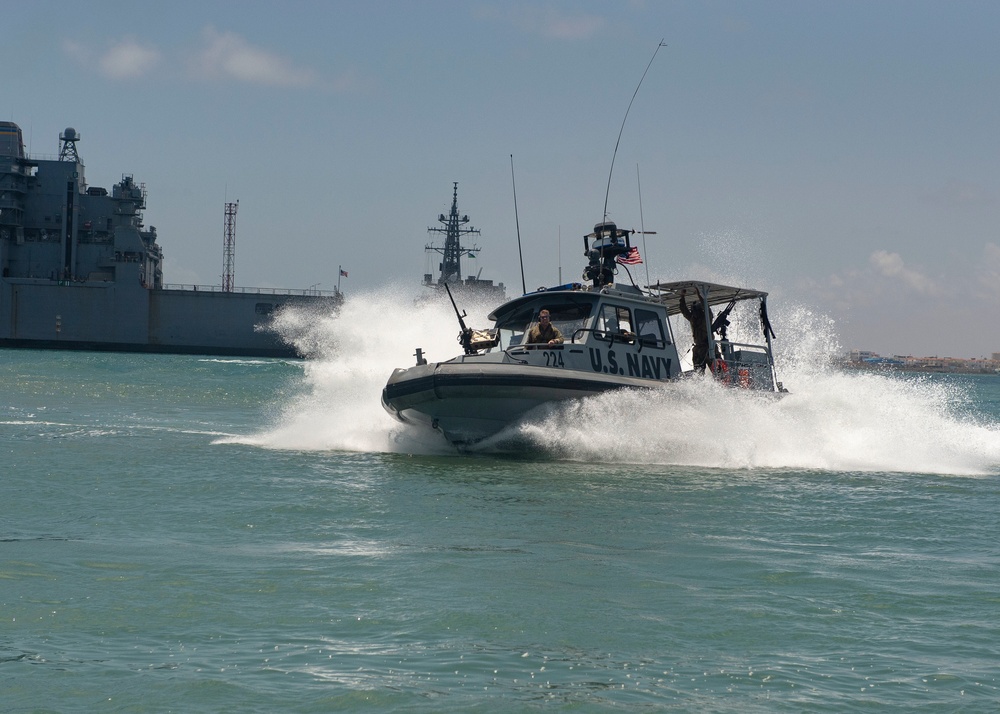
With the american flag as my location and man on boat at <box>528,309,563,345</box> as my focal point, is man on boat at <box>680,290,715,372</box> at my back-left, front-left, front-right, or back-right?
back-left

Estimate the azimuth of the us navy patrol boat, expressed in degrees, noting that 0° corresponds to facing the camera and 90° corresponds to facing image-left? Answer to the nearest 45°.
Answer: approximately 45°
